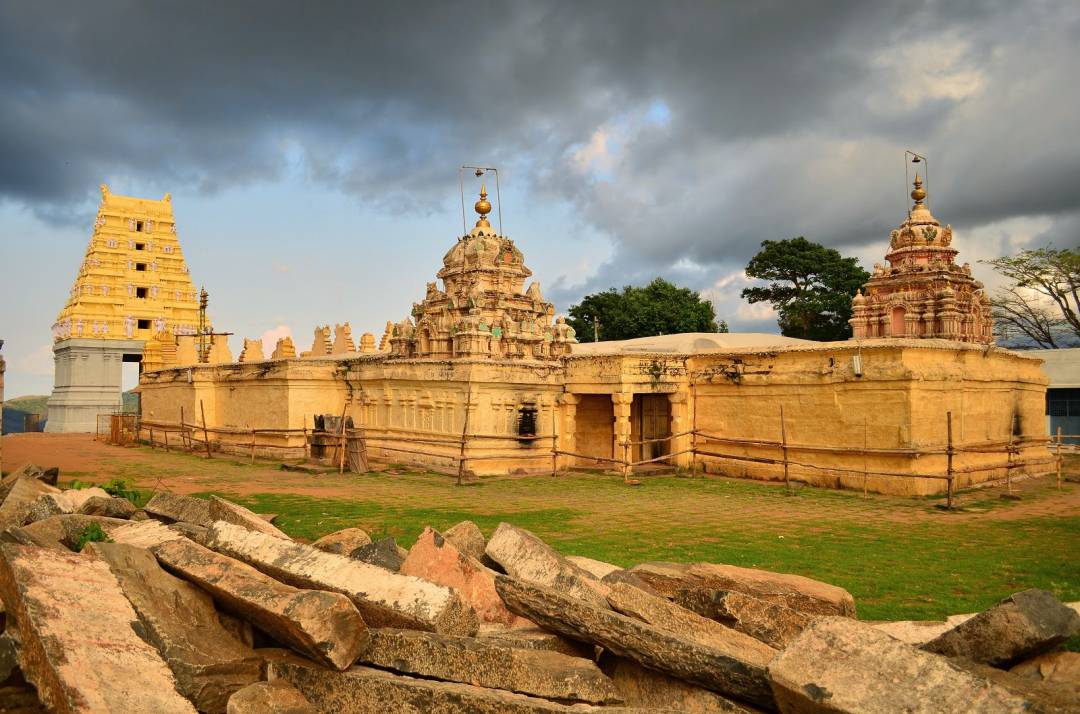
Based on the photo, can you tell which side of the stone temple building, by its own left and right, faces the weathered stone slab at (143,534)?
front

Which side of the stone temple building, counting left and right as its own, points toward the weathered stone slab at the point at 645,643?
front

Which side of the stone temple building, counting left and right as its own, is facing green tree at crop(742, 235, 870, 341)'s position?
back

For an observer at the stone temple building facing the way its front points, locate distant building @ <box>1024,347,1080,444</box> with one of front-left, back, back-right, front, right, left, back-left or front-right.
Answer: back-left

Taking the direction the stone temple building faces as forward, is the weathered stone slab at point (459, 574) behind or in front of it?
in front

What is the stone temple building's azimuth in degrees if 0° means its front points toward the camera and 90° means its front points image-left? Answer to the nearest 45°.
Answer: approximately 0°

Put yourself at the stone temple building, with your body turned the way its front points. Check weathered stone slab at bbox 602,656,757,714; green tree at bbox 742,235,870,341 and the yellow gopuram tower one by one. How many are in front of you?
1

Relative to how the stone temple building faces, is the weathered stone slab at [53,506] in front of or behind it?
in front

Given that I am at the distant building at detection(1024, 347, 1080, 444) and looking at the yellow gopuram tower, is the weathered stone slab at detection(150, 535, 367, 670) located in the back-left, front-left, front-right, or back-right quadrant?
front-left

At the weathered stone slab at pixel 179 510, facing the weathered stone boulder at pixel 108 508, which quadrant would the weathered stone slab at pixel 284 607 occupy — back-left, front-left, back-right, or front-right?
back-left

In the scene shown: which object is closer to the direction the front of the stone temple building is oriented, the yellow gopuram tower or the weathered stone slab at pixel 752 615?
the weathered stone slab

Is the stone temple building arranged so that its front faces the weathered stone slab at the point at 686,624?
yes

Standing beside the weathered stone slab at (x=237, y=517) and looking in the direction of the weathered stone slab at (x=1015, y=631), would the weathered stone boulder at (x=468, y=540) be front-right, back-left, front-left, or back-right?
front-left

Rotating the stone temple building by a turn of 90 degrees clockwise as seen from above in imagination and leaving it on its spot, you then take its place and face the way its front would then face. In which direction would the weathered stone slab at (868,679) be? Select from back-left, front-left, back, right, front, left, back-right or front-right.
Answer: left

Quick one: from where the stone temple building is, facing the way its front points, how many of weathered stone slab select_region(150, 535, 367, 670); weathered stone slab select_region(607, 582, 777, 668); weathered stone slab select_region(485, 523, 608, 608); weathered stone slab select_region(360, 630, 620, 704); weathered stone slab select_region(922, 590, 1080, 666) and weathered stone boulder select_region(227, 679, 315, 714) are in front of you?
6

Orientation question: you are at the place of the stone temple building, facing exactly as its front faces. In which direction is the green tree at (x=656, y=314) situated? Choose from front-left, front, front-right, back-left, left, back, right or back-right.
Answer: back

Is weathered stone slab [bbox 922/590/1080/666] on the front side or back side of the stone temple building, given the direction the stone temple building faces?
on the front side

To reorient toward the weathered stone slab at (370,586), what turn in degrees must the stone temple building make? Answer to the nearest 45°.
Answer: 0° — it already faces it
